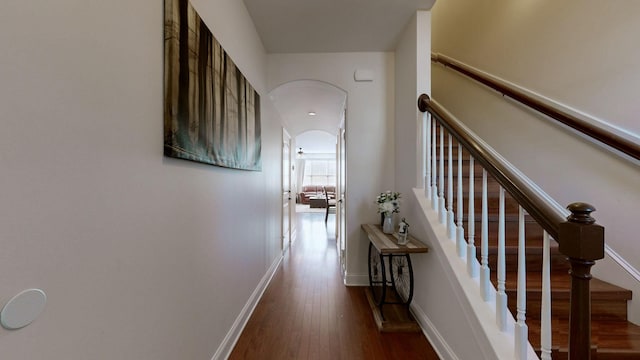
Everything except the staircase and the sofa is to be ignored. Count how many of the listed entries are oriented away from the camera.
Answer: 0

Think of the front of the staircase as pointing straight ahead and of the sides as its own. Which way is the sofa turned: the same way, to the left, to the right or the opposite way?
the same way

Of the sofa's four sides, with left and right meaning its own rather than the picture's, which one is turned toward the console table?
front

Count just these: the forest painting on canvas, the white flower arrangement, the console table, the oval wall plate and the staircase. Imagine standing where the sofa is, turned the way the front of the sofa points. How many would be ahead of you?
5

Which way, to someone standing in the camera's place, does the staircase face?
facing the viewer and to the right of the viewer

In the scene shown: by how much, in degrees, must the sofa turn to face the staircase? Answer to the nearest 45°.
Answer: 0° — it already faces it

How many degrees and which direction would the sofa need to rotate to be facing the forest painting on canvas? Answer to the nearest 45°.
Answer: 0° — it already faces it

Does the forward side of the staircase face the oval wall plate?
no

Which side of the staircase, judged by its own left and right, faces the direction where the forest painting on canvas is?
right

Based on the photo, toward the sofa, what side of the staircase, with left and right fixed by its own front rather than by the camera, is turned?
back

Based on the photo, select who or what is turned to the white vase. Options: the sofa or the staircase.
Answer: the sofa

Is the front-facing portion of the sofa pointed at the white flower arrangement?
yes

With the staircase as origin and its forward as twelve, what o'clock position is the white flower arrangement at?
The white flower arrangement is roughly at 5 o'clock from the staircase.

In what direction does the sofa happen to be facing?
toward the camera

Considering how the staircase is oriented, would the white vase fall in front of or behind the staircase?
behind

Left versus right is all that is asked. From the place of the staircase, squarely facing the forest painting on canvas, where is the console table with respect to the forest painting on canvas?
right
